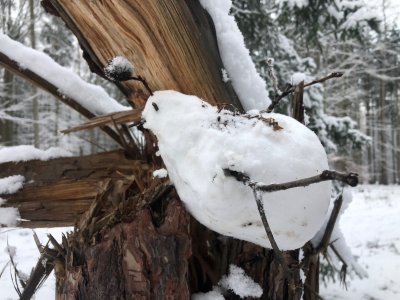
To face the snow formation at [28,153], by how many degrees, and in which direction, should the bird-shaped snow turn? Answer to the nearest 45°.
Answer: approximately 45° to its right

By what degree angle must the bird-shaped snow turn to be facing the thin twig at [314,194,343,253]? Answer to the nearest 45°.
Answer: approximately 135° to its right

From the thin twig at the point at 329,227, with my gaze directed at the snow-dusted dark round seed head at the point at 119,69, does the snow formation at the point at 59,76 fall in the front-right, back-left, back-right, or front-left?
front-right

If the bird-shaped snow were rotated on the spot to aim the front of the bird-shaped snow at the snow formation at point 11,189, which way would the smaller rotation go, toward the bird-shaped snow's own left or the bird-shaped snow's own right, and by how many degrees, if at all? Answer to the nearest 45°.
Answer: approximately 45° to the bird-shaped snow's own right

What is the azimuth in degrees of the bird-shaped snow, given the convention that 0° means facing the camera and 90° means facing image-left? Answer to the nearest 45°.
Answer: approximately 90°

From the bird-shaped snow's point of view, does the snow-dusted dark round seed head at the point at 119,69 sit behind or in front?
in front

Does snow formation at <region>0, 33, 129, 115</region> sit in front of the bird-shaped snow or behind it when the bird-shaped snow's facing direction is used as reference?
in front
